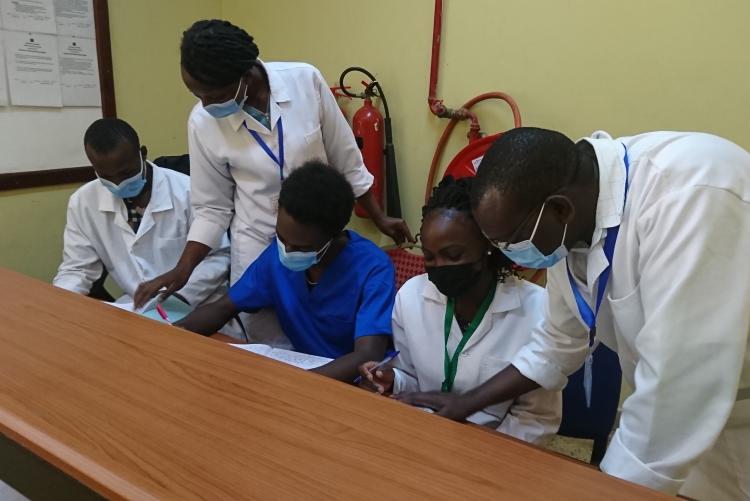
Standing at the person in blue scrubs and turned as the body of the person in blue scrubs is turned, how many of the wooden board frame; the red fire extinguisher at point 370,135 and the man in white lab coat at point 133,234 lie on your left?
0

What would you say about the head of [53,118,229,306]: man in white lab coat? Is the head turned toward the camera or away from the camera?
toward the camera

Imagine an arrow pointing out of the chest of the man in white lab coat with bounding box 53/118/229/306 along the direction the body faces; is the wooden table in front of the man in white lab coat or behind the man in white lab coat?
in front

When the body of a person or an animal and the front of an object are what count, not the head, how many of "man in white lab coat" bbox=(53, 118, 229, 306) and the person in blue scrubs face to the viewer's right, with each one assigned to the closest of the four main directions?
0

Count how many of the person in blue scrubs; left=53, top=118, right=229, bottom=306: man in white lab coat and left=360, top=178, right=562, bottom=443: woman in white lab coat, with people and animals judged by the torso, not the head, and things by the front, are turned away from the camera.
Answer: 0

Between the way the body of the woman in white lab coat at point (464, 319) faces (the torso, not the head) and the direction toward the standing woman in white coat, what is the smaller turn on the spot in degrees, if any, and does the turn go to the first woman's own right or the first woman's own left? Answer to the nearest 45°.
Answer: approximately 90° to the first woman's own right

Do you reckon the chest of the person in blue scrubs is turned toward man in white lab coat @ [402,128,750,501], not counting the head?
no

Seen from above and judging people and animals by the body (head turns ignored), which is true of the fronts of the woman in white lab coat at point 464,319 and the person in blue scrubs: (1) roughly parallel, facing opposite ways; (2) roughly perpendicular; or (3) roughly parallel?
roughly parallel

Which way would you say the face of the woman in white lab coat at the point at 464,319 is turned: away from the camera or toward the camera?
toward the camera

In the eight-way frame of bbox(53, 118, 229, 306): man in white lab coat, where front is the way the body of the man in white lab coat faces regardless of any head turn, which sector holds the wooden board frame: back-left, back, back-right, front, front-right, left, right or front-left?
back

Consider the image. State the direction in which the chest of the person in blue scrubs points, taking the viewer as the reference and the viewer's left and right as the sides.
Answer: facing the viewer and to the left of the viewer

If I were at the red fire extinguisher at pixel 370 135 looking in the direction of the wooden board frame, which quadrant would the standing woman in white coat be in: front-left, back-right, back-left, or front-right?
front-left

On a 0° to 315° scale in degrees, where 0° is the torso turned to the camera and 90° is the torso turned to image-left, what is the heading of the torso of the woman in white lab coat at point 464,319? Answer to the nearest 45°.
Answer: approximately 45°

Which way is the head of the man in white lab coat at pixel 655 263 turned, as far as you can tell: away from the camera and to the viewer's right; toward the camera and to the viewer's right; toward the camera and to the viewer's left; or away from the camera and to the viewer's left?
toward the camera and to the viewer's left

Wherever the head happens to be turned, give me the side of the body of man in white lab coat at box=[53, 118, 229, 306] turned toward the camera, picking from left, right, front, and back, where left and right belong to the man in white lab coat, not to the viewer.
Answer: front
